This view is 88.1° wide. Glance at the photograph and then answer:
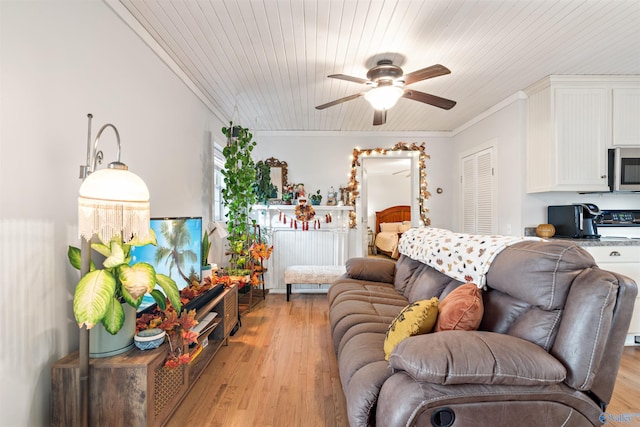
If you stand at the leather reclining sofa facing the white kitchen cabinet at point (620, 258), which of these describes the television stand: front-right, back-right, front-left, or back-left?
back-left

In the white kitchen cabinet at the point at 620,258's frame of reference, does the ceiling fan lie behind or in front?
in front

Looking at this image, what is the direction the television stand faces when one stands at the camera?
facing to the right of the viewer

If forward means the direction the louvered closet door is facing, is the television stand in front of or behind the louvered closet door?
in front

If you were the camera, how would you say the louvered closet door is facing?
facing the viewer and to the left of the viewer

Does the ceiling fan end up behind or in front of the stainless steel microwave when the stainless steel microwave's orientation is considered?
in front

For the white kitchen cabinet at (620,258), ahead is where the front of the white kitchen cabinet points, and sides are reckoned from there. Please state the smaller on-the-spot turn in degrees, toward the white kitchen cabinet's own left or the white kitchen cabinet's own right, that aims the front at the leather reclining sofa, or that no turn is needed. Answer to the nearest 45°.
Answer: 0° — it already faces it
